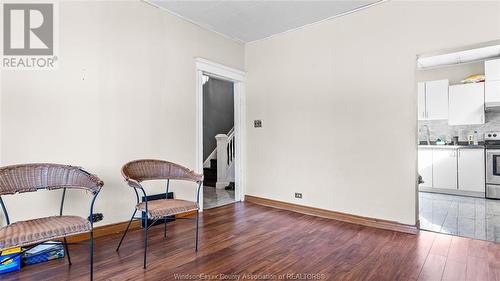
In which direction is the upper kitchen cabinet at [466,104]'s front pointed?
toward the camera

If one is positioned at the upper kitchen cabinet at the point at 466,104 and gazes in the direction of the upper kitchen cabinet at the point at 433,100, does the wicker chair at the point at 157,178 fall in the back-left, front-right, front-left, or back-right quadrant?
front-left

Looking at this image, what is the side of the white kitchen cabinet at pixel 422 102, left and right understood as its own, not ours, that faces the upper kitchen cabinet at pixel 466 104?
left

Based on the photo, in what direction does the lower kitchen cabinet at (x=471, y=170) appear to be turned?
toward the camera

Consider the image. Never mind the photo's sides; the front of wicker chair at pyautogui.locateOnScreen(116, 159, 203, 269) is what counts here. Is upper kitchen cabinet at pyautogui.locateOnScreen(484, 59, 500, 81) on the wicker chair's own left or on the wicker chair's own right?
on the wicker chair's own left

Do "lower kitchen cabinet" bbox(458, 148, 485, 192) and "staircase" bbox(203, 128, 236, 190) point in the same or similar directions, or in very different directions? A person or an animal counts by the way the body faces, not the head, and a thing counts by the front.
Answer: same or similar directions

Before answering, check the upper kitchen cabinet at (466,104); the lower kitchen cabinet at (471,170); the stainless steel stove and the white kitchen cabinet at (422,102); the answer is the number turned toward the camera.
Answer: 4

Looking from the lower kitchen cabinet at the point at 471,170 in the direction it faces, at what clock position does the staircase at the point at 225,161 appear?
The staircase is roughly at 2 o'clock from the lower kitchen cabinet.

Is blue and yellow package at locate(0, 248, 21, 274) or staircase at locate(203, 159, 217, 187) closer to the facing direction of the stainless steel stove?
the blue and yellow package

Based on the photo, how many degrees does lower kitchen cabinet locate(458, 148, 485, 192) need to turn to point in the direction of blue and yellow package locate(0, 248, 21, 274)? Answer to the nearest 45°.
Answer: approximately 45° to its right

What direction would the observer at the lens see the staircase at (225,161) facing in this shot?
facing the viewer and to the left of the viewer
